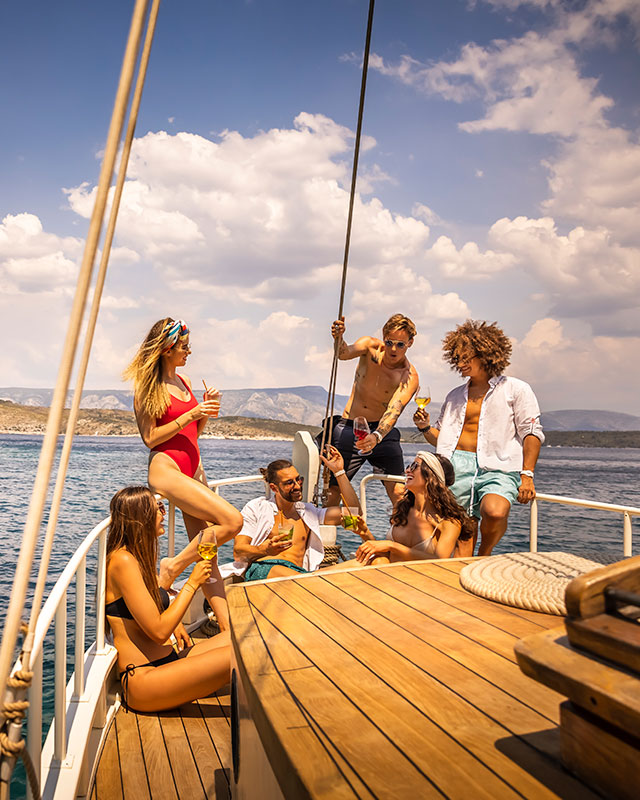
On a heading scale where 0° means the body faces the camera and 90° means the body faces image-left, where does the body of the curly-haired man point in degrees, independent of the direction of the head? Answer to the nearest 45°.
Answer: approximately 45°

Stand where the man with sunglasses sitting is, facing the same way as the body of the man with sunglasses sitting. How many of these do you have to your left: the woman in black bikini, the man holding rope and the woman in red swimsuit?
1

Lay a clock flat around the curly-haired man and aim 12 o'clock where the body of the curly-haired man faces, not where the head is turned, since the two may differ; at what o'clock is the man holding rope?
The man holding rope is roughly at 3 o'clock from the curly-haired man.

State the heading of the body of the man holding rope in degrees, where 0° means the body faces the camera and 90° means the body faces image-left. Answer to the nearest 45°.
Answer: approximately 0°

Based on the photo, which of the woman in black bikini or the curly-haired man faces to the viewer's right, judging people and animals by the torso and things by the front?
the woman in black bikini

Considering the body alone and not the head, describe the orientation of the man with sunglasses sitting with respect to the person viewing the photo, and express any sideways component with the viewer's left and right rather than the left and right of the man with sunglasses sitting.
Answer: facing the viewer and to the right of the viewer

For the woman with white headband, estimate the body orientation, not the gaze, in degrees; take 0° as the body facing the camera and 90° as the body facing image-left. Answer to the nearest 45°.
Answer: approximately 45°

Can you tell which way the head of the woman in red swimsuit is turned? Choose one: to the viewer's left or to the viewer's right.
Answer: to the viewer's right

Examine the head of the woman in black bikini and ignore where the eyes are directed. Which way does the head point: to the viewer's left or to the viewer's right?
to the viewer's right

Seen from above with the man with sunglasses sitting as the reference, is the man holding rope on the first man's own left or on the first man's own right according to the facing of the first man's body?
on the first man's own left

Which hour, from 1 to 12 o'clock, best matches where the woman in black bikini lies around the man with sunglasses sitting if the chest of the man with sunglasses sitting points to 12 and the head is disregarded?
The woman in black bikini is roughly at 2 o'clock from the man with sunglasses sitting.

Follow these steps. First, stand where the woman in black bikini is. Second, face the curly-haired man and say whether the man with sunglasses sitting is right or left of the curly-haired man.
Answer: left
